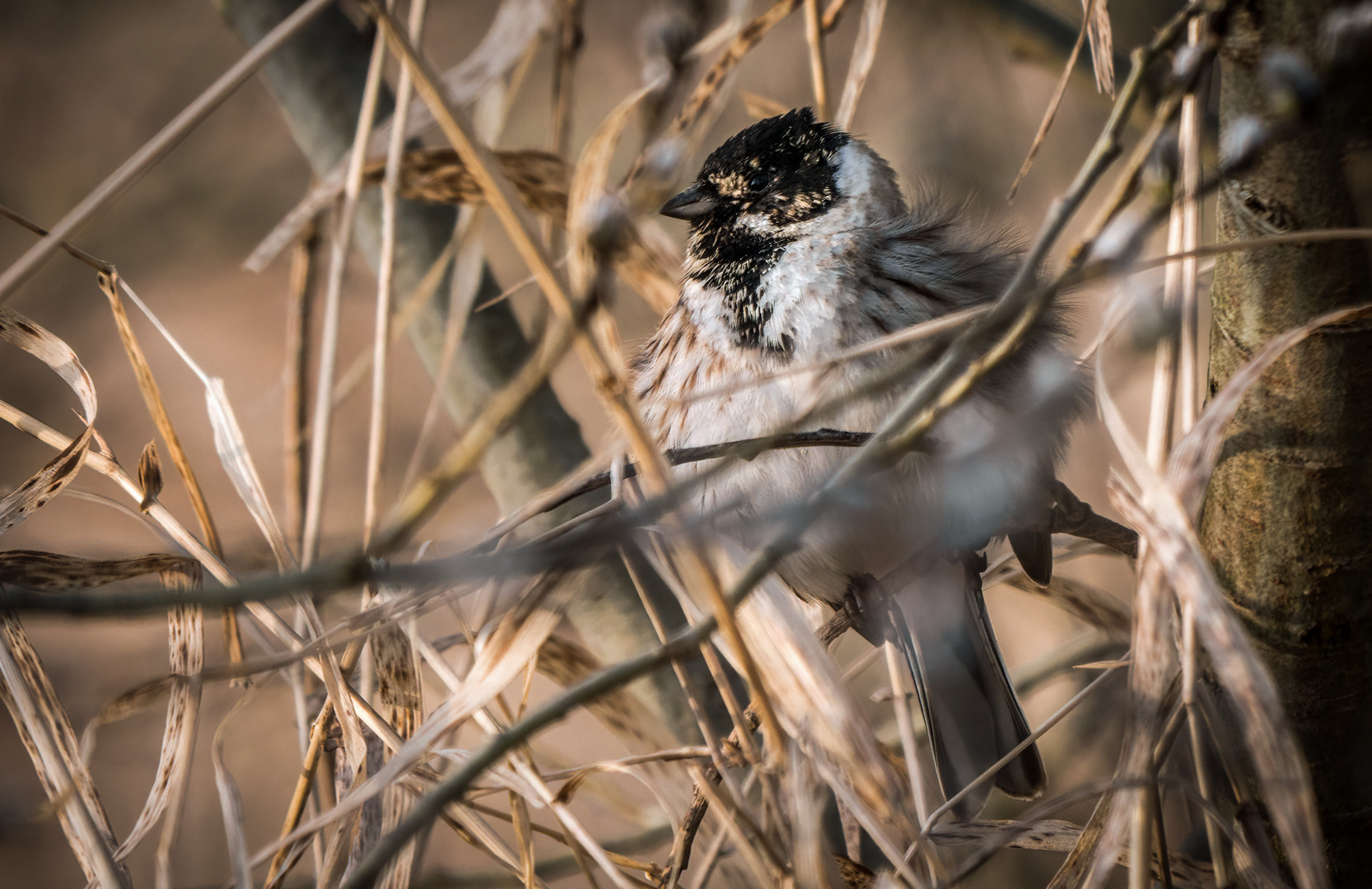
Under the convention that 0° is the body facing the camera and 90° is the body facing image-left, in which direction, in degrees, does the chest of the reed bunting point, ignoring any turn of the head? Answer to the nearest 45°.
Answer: approximately 45°

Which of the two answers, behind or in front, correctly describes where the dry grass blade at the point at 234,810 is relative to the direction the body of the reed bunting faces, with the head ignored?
in front

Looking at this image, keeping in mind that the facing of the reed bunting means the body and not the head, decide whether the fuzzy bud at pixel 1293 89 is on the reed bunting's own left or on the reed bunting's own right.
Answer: on the reed bunting's own left

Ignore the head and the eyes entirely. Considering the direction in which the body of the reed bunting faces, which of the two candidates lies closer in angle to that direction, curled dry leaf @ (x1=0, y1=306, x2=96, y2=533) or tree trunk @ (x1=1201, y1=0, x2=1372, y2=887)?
the curled dry leaf

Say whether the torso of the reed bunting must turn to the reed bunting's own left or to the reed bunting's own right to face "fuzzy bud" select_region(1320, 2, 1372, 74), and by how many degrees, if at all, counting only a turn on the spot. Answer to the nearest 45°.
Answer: approximately 45° to the reed bunting's own left

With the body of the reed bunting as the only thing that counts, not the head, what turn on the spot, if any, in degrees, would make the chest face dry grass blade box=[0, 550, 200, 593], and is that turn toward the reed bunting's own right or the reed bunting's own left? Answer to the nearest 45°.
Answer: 0° — it already faces it

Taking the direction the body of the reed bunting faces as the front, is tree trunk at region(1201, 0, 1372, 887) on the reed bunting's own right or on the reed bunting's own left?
on the reed bunting's own left

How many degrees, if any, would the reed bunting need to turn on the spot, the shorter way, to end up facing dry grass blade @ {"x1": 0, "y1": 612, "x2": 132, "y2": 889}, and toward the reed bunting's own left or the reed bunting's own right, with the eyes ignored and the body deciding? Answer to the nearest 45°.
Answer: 0° — it already faces it

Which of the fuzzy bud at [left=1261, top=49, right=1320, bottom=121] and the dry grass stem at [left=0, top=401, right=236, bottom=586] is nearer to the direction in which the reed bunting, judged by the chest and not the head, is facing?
the dry grass stem
